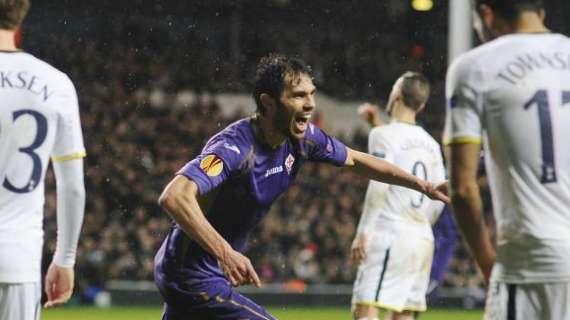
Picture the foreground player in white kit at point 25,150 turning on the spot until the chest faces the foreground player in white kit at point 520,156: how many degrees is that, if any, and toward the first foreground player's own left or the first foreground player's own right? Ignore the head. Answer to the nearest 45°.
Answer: approximately 135° to the first foreground player's own right

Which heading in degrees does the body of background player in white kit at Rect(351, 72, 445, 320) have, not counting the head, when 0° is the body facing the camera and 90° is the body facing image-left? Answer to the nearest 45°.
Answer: approximately 135°

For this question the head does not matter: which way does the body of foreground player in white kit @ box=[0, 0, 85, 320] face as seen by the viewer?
away from the camera

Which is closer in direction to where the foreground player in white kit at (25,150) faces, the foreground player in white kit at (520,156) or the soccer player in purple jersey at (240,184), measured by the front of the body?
the soccer player in purple jersey

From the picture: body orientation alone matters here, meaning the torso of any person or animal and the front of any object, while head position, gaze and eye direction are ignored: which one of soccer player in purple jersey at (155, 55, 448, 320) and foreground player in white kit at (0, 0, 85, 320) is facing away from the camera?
the foreground player in white kit

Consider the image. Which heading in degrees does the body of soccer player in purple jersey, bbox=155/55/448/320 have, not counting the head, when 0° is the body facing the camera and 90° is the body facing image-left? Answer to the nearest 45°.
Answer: approximately 315°

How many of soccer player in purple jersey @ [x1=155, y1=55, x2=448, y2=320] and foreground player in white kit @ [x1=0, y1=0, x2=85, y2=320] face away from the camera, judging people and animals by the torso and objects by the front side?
1

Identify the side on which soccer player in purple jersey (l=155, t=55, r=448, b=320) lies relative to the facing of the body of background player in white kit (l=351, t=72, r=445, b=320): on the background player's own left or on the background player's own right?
on the background player's own left

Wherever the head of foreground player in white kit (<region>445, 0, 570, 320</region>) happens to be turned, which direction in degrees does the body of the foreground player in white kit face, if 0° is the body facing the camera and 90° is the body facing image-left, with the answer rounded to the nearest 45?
approximately 135°
